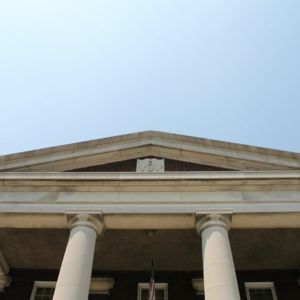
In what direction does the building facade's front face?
toward the camera
